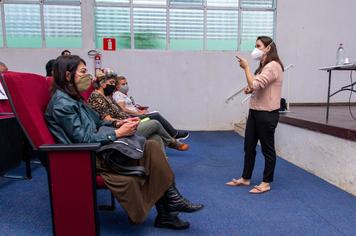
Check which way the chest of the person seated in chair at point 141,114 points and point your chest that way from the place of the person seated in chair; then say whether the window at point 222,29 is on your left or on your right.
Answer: on your left

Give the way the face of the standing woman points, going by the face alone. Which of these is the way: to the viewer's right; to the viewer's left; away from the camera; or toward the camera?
to the viewer's left

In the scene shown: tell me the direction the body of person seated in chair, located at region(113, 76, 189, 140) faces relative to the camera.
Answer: to the viewer's right

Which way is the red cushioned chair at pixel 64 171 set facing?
to the viewer's right

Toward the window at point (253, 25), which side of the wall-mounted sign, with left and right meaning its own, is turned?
left

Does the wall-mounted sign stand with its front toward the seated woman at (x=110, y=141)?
yes

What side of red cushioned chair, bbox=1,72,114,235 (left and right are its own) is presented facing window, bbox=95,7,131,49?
left

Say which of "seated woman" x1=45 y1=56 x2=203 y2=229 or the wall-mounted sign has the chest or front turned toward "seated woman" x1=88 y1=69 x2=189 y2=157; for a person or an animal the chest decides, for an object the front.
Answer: the wall-mounted sign

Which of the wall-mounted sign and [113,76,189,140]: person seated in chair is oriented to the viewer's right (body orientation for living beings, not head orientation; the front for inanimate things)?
the person seated in chair

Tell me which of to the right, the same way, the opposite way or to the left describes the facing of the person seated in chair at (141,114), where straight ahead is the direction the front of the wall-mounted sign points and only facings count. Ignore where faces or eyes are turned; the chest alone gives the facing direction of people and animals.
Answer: to the left

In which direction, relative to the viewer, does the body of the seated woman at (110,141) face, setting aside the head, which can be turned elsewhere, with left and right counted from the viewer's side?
facing to the right of the viewer

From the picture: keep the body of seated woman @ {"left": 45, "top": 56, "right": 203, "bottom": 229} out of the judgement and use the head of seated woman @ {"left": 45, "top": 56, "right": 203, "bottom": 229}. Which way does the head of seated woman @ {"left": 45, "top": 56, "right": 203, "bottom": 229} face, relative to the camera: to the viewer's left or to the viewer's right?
to the viewer's right

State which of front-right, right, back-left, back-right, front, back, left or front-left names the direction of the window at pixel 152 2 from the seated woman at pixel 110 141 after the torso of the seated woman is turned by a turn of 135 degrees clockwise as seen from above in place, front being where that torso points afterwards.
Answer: back-right

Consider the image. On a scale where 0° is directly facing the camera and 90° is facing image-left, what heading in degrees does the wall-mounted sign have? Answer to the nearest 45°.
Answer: approximately 0°
